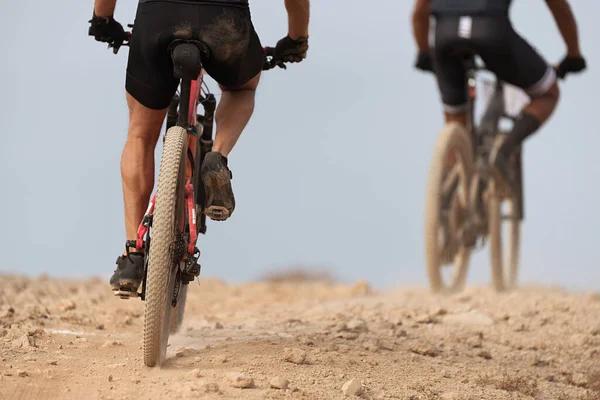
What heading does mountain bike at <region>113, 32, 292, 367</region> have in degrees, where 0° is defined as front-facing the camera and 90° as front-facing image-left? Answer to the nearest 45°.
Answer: approximately 180°

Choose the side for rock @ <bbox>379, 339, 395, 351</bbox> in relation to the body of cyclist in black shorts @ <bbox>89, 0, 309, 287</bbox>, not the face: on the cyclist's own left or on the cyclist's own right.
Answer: on the cyclist's own right

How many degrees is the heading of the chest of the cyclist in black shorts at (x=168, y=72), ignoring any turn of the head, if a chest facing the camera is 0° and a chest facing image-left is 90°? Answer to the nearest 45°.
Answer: approximately 180°

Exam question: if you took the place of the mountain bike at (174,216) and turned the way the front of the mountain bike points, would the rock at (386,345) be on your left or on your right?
on your right
